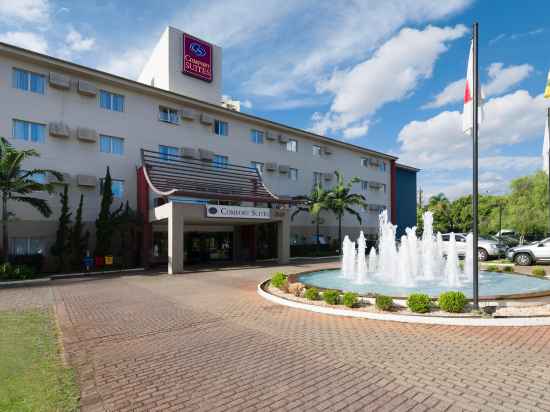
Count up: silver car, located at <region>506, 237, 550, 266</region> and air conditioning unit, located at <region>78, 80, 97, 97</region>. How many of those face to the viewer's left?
1

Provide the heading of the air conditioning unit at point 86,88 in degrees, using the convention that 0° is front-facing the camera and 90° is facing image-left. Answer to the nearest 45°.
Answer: approximately 315°

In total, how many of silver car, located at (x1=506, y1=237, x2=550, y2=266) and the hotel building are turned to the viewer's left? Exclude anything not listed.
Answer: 1

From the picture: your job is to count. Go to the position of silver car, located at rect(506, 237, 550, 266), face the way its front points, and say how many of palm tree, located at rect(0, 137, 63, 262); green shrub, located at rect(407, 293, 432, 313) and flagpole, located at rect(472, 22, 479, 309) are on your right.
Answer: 0

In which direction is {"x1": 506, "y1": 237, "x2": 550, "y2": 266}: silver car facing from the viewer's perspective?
to the viewer's left

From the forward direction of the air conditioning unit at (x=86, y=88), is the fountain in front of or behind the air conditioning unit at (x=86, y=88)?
in front

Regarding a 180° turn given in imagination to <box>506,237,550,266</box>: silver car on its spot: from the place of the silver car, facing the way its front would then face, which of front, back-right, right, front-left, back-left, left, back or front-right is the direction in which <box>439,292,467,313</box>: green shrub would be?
right

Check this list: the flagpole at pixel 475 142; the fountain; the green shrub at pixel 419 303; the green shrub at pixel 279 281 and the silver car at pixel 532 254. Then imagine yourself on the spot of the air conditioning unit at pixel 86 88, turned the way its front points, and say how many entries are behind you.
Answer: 0

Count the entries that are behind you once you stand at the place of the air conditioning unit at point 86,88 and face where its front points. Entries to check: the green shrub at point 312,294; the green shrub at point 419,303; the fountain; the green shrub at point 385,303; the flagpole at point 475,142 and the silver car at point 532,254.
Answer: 0

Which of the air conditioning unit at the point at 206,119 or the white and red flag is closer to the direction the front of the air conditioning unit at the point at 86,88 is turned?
the white and red flag

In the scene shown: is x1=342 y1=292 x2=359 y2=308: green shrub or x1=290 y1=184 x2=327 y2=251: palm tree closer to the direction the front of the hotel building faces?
the green shrub

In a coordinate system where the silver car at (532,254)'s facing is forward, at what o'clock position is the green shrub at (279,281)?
The green shrub is roughly at 10 o'clock from the silver car.

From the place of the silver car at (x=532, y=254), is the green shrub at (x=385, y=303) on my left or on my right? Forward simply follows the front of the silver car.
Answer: on my left

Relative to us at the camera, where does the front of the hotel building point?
facing the viewer and to the right of the viewer

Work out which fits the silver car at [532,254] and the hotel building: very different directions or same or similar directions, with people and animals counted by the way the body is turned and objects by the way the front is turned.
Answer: very different directions
